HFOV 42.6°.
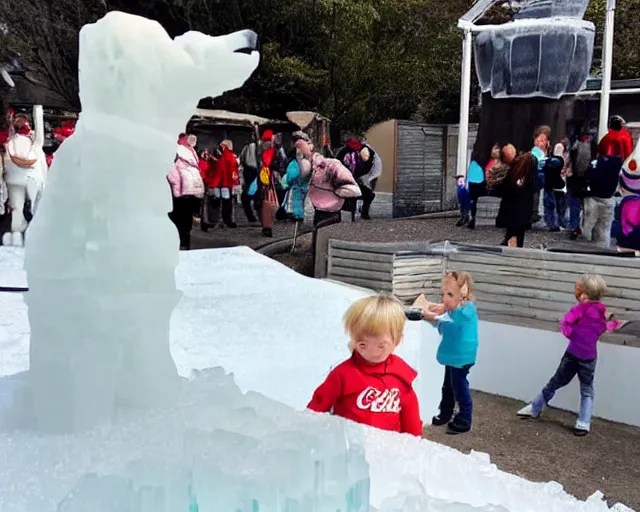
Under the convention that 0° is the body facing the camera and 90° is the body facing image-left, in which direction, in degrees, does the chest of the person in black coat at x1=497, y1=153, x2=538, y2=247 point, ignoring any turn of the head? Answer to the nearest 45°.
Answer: approximately 180°

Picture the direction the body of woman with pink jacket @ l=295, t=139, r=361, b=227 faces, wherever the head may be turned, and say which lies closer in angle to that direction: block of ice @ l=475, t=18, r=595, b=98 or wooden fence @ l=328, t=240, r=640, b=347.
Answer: the wooden fence

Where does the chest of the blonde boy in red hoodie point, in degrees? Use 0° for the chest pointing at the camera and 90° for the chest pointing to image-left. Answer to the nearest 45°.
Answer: approximately 0°

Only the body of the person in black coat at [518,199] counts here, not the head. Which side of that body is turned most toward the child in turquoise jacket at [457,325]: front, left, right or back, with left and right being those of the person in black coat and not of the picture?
back

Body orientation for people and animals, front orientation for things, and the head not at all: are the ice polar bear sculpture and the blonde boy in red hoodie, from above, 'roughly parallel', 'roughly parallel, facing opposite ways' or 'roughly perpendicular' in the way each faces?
roughly perpendicular

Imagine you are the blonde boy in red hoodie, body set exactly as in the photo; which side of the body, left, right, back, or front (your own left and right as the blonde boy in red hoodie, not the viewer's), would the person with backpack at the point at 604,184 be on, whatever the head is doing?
back

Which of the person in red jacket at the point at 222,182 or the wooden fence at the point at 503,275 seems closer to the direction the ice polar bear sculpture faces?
the wooden fence

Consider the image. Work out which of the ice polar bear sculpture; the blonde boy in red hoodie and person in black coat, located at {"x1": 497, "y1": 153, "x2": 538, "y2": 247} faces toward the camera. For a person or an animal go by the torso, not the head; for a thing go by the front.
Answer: the blonde boy in red hoodie

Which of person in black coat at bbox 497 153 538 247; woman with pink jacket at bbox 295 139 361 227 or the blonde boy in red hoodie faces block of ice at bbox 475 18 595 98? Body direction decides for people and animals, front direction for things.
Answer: the person in black coat

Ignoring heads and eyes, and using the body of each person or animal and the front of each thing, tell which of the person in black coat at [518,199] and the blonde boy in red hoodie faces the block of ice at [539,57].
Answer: the person in black coat

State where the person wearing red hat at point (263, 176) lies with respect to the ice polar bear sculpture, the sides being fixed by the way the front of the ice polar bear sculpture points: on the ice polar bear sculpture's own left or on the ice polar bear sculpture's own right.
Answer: on the ice polar bear sculpture's own left

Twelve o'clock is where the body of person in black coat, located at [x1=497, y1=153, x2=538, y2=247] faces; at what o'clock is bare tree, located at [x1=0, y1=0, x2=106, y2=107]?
The bare tree is roughly at 10 o'clock from the person in black coat.

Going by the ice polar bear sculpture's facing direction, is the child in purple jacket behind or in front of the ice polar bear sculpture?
in front

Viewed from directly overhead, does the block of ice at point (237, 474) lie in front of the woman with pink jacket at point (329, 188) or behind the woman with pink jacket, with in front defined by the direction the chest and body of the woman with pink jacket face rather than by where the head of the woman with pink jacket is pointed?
in front

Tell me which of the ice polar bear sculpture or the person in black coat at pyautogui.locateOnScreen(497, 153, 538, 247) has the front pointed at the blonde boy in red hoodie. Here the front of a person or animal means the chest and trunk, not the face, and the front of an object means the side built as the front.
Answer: the ice polar bear sculpture

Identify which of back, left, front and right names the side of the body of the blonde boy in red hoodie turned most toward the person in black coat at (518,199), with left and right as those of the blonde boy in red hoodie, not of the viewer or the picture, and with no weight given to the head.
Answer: back

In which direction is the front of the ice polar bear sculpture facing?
to the viewer's right

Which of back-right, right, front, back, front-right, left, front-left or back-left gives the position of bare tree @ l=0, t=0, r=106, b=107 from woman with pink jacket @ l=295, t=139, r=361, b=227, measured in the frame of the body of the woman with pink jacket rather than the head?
right
